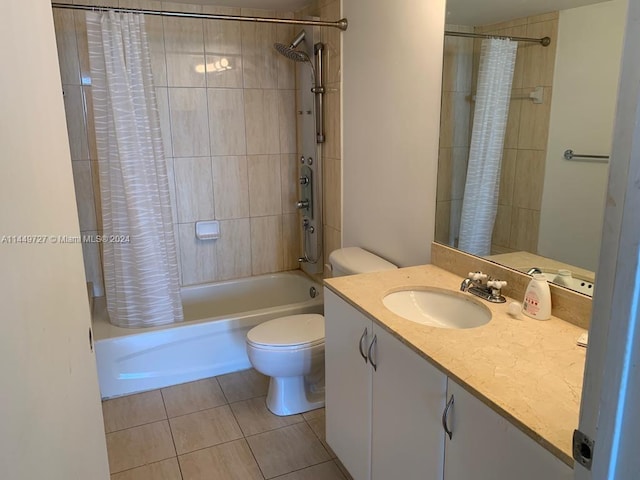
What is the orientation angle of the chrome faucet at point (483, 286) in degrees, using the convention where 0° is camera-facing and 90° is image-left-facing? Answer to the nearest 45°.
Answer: approximately 45°

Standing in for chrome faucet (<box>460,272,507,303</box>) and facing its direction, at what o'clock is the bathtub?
The bathtub is roughly at 2 o'clock from the chrome faucet.

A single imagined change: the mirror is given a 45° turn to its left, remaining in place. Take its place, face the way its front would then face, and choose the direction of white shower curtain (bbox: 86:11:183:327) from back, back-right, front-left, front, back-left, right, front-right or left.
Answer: right

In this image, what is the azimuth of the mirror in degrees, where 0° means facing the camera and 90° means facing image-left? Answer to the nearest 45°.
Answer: approximately 45°

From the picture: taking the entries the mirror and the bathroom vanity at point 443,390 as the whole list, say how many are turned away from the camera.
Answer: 0

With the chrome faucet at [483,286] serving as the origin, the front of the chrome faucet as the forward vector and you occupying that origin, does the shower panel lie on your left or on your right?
on your right

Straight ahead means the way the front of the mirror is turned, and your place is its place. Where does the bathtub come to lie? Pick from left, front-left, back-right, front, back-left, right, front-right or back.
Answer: front-right
